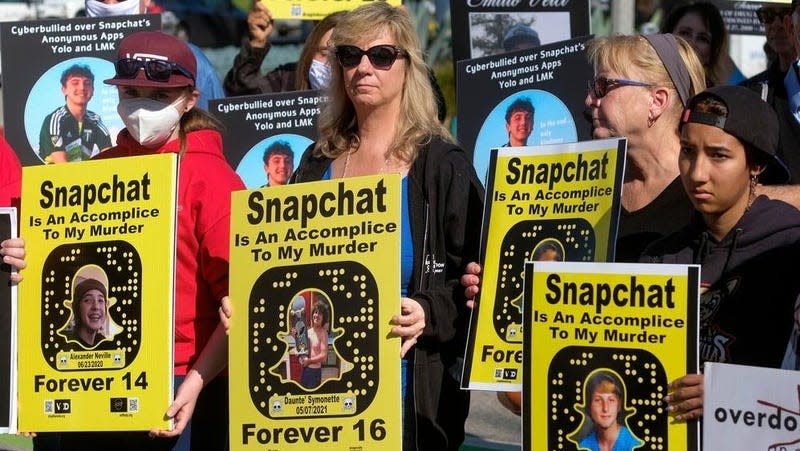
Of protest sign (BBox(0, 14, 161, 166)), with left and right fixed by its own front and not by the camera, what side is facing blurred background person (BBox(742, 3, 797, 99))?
left

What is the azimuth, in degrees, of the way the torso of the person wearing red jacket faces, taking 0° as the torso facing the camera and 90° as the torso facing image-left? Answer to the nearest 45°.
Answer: approximately 45°

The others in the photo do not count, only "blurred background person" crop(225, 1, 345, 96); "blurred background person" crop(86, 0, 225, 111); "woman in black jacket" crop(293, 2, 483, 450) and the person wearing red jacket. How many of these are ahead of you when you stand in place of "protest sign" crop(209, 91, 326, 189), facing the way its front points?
2

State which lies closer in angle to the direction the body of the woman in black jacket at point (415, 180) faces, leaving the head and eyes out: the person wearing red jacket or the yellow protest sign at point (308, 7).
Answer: the person wearing red jacket

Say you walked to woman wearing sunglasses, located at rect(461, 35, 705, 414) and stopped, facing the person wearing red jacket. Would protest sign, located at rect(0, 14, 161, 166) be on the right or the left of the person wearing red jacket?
right

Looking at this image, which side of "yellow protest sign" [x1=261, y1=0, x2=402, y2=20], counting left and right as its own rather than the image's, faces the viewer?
front

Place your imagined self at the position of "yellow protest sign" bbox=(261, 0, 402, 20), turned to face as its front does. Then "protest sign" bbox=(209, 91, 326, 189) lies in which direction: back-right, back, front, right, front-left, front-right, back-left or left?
front

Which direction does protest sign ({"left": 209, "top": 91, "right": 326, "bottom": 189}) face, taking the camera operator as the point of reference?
facing the viewer

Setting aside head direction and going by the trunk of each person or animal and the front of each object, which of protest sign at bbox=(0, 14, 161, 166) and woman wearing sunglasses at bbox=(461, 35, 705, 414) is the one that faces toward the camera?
the protest sign
